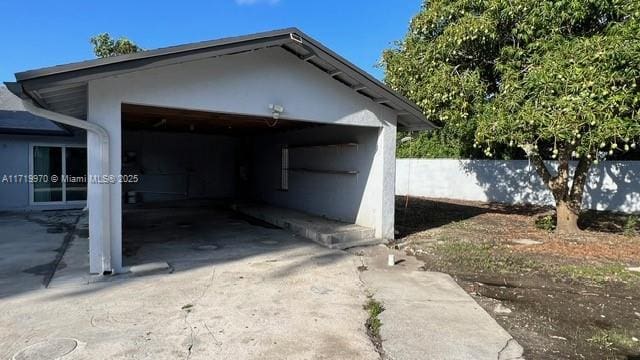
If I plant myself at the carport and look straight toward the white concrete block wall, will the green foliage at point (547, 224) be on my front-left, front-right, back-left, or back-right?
front-right

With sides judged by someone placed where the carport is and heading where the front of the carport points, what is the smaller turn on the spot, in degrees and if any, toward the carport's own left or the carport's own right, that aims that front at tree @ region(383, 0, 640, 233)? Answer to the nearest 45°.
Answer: approximately 45° to the carport's own left

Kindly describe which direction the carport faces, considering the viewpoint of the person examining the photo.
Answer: facing the viewer and to the right of the viewer

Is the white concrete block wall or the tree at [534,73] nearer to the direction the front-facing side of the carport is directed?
the tree

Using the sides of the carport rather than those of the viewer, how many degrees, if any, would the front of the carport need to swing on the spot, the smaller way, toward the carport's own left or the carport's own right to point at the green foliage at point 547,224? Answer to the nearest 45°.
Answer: approximately 45° to the carport's own left

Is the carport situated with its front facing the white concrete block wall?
no
